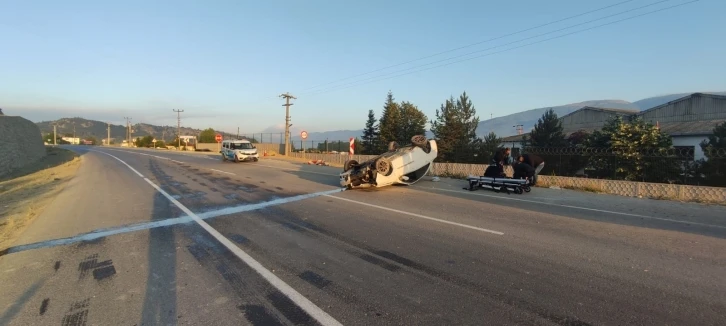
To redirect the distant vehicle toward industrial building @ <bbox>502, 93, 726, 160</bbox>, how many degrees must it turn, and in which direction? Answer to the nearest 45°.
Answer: approximately 45° to its left

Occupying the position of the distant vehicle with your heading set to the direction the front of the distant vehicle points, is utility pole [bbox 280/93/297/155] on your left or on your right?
on your left

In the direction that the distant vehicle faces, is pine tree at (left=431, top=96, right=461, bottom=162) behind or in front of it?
in front

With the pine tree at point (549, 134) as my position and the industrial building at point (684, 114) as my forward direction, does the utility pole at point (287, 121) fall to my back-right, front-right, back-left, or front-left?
back-left

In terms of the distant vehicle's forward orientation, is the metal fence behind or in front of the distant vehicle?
in front

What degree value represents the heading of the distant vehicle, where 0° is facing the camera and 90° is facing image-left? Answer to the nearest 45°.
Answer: approximately 315°
